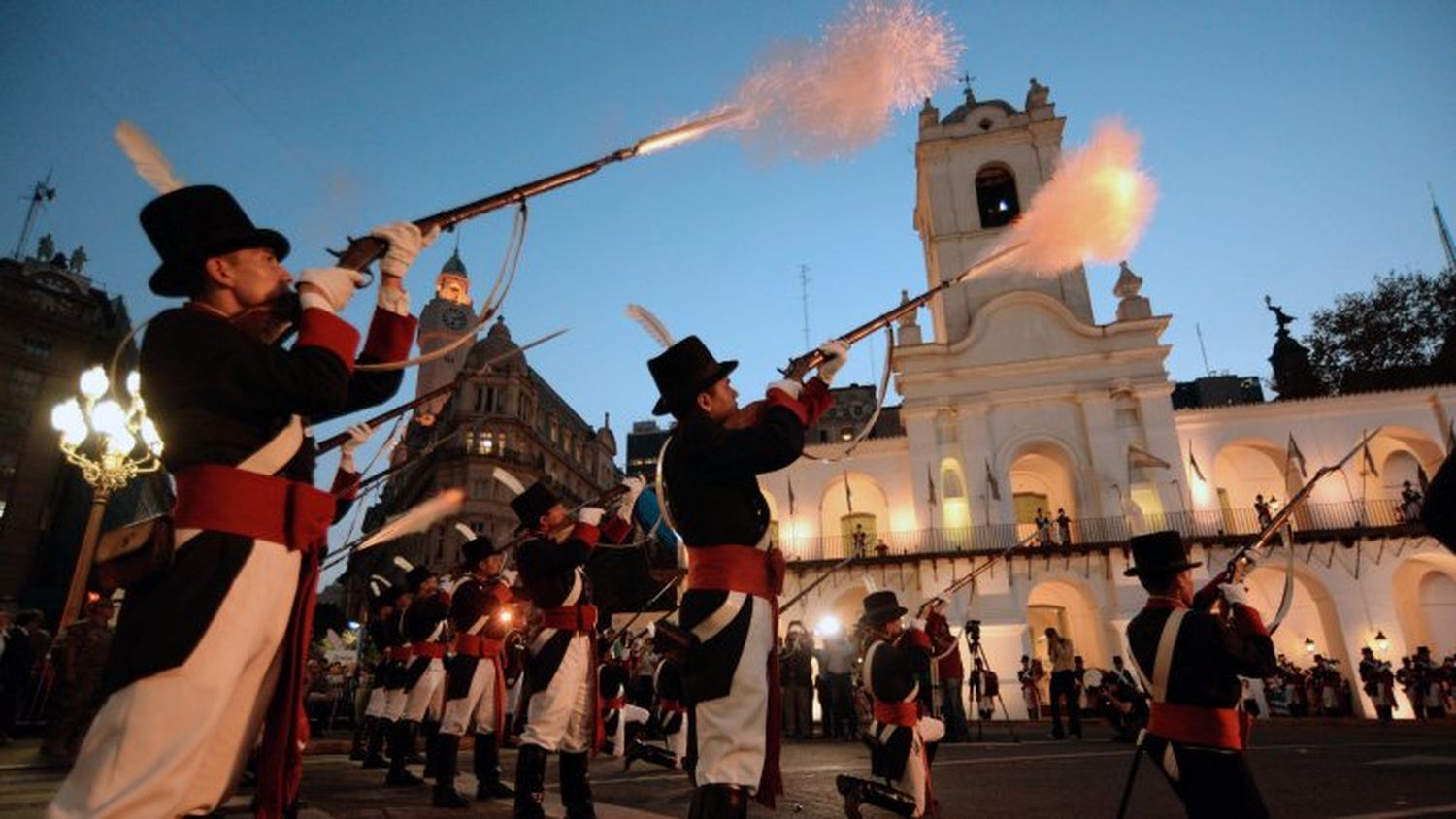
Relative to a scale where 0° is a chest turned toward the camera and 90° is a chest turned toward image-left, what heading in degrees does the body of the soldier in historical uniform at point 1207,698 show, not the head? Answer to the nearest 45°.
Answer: approximately 225°

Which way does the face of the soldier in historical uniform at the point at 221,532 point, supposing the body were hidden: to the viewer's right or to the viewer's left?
to the viewer's right

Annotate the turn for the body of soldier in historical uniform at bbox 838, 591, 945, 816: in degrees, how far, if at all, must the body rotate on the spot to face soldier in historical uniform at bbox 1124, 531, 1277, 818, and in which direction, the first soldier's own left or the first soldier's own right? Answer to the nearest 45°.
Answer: approximately 45° to the first soldier's own right

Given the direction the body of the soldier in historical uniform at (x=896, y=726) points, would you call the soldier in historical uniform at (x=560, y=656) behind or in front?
behind

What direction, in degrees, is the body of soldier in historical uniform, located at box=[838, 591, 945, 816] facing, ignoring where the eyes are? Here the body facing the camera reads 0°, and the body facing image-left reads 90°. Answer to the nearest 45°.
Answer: approximately 270°

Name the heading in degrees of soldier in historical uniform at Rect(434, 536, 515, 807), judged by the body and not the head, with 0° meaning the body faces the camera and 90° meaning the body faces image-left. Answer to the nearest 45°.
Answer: approximately 270°

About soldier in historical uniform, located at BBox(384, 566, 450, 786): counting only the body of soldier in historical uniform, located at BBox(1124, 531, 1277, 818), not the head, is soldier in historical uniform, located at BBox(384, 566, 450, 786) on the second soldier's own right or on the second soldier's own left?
on the second soldier's own left

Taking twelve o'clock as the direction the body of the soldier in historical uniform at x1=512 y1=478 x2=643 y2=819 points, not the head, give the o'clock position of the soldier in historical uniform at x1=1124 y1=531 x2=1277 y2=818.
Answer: the soldier in historical uniform at x1=1124 y1=531 x2=1277 y2=818 is roughly at 1 o'clock from the soldier in historical uniform at x1=512 y1=478 x2=643 y2=819.

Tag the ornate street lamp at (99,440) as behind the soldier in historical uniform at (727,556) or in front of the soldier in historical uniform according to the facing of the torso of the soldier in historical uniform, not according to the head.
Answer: behind

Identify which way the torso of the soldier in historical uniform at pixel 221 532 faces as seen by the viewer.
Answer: to the viewer's right

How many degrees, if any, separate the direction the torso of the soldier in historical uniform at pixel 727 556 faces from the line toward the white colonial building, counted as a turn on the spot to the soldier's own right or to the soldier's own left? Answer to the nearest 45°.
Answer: approximately 45° to the soldier's own left

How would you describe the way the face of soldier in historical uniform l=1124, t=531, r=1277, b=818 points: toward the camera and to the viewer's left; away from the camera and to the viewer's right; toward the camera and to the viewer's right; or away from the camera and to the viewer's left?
away from the camera and to the viewer's right

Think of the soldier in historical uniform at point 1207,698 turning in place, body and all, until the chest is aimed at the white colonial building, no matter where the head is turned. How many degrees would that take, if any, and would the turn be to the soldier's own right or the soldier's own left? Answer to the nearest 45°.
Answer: approximately 45° to the soldier's own left

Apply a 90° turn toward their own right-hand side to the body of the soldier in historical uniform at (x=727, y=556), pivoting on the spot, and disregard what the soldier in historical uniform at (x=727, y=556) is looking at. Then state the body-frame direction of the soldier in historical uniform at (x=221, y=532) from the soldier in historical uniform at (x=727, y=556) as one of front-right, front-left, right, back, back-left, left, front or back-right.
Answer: front-right

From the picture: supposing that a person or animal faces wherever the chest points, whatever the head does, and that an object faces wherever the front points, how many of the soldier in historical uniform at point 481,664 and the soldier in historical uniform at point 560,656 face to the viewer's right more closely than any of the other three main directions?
2
